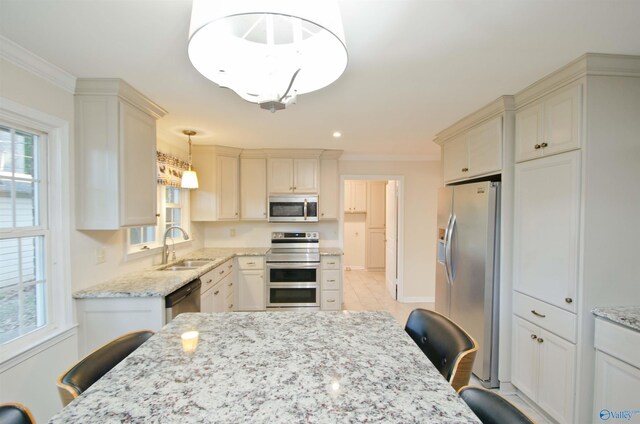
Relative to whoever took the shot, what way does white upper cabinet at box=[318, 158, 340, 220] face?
facing the viewer

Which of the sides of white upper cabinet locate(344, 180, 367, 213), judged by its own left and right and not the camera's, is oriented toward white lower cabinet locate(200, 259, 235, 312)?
front

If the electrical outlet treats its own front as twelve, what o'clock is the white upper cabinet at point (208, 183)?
The white upper cabinet is roughly at 9 o'clock from the electrical outlet.

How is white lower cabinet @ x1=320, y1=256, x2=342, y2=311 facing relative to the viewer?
toward the camera

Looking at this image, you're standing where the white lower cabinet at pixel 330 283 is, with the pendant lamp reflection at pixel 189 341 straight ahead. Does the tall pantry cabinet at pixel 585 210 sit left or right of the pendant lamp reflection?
left

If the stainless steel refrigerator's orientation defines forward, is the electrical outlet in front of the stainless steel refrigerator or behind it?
in front

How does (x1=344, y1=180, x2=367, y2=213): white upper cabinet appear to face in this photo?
toward the camera

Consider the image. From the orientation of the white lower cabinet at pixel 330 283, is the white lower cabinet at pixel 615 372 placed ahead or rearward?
ahead

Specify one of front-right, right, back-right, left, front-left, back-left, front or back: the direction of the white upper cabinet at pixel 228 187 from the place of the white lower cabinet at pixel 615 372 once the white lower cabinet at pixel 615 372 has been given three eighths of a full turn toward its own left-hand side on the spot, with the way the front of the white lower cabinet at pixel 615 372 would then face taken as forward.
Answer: back

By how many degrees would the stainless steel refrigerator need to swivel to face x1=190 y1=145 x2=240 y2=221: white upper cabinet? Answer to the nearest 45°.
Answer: approximately 45° to its right

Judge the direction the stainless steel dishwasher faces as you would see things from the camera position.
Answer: facing the viewer and to the right of the viewer

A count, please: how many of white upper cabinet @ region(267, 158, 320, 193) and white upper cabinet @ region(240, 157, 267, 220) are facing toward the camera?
2

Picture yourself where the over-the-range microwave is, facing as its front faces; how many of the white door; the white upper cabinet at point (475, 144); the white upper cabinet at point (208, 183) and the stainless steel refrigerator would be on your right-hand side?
1
